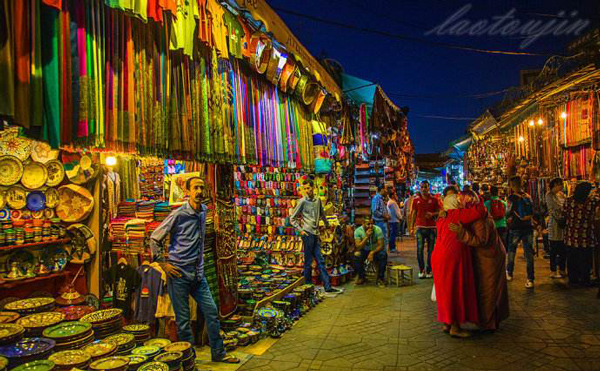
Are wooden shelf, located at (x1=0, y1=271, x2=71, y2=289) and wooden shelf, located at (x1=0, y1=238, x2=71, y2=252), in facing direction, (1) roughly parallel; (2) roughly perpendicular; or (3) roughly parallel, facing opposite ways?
roughly parallel

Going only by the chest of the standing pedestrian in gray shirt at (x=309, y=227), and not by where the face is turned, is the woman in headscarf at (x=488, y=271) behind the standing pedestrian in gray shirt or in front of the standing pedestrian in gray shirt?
in front

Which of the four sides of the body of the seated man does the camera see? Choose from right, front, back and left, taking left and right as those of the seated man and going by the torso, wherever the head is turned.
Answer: front

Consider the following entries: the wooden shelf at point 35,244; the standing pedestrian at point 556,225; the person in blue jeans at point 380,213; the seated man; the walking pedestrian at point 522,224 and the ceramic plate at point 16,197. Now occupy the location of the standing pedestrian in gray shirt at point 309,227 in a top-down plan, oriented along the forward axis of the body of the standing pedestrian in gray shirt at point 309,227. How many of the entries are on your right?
2

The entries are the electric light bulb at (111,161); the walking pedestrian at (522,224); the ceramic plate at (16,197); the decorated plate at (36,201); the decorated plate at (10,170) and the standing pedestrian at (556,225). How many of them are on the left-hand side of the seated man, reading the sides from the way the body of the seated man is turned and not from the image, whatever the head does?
2

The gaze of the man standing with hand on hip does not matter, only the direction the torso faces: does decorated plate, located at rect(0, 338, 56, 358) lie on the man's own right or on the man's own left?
on the man's own right

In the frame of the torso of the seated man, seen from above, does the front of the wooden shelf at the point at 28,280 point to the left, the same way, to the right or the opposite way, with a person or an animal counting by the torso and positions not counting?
to the left

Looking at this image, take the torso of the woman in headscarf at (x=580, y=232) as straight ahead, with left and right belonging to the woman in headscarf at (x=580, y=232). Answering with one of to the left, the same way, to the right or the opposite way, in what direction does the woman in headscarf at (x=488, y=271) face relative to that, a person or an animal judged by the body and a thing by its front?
to the left

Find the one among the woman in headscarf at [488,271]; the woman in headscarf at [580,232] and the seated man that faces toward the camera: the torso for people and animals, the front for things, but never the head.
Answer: the seated man

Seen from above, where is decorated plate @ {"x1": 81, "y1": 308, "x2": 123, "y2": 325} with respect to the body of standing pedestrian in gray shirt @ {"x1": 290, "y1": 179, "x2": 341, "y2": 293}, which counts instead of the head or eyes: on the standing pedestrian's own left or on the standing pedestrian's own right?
on the standing pedestrian's own right

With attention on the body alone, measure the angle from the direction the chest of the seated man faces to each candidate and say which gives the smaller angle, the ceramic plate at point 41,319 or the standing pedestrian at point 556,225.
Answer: the ceramic plate

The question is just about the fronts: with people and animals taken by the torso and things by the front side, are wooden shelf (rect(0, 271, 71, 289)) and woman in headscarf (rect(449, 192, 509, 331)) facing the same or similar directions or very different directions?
very different directions

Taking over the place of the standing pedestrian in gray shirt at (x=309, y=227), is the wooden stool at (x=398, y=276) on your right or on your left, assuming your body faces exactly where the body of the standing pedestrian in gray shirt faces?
on your left
